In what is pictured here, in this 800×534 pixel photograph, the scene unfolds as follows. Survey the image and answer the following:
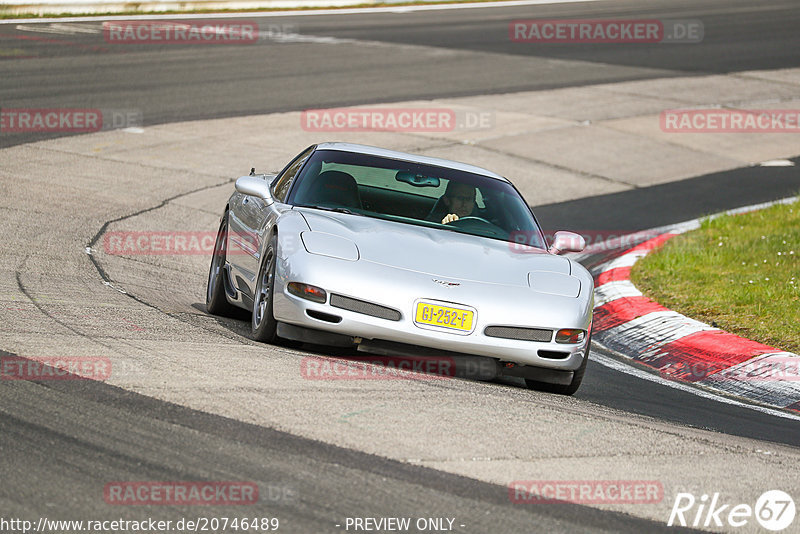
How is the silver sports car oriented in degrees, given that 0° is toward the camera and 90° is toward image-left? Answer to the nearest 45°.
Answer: approximately 0°
